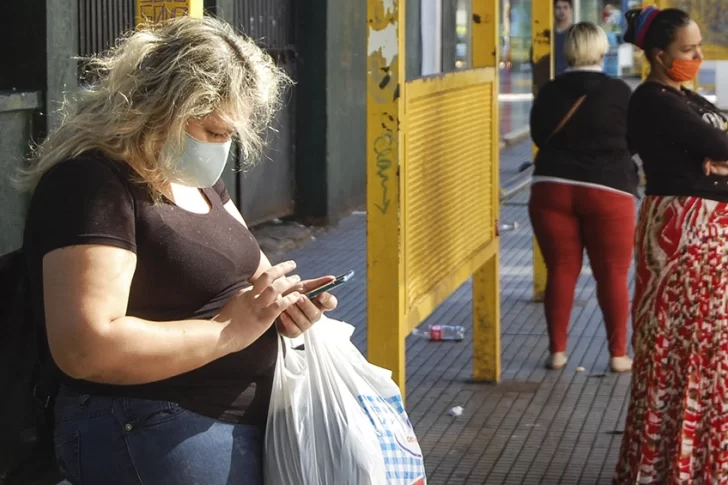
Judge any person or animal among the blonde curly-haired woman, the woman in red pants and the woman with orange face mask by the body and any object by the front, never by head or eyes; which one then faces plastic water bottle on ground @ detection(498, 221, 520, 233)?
the woman in red pants

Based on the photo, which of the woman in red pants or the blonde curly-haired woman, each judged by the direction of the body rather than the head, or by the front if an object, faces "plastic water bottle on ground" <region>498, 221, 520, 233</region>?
the woman in red pants

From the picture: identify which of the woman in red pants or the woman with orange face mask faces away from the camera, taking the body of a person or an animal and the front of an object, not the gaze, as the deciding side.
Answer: the woman in red pants

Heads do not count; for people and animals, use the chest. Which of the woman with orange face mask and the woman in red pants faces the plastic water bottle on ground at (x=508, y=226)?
the woman in red pants

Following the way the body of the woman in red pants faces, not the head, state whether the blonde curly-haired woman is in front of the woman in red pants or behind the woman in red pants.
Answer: behind

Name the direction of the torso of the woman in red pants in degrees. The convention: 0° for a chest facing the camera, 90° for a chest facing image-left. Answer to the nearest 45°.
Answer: approximately 180°

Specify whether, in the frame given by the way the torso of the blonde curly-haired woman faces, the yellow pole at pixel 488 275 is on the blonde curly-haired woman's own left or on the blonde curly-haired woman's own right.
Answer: on the blonde curly-haired woman's own left

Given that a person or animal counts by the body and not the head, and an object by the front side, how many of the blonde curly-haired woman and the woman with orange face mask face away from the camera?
0

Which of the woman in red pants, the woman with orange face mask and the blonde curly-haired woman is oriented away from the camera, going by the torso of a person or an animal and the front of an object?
the woman in red pants

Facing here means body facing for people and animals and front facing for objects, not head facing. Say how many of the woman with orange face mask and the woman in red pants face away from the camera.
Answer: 1

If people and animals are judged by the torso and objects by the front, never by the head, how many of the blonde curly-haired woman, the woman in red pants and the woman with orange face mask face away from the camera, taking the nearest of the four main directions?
1
